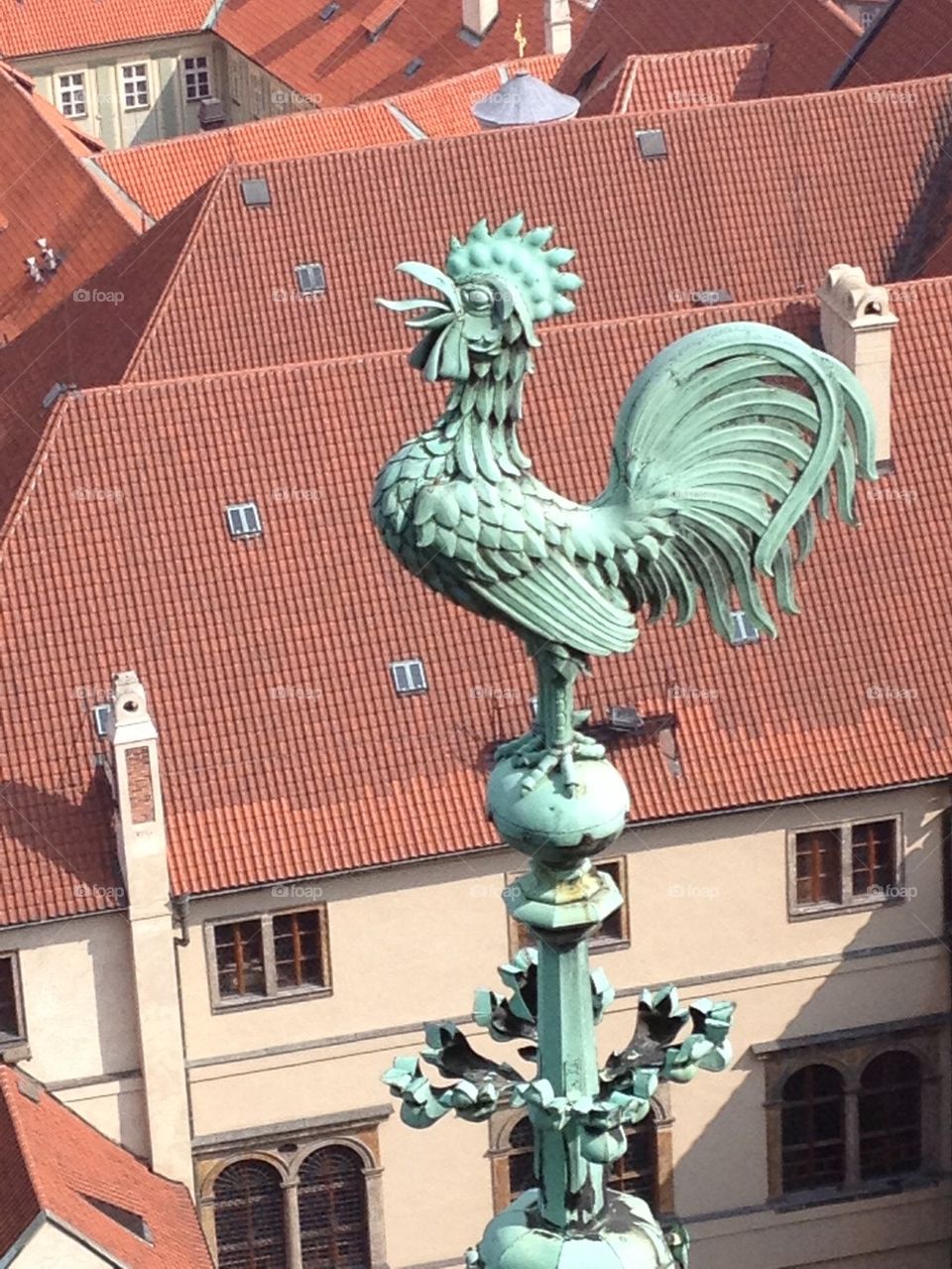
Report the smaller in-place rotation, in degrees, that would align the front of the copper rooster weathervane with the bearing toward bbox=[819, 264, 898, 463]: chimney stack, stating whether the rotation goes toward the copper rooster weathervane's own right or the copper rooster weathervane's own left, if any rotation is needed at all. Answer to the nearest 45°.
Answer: approximately 90° to the copper rooster weathervane's own right

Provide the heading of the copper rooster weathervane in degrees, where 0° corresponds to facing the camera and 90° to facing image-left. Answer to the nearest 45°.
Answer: approximately 90°
